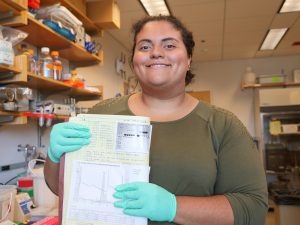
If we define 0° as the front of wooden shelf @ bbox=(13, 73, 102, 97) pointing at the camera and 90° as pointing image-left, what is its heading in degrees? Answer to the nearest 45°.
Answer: approximately 315°

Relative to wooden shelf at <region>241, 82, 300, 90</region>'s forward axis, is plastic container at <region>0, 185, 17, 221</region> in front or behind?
in front

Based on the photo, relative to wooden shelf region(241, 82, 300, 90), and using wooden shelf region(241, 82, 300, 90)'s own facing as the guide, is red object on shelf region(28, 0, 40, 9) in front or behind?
in front

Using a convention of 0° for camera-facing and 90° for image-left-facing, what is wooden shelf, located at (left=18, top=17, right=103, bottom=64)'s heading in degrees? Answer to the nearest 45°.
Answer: approximately 315°

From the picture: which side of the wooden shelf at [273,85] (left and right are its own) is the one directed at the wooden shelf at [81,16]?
front

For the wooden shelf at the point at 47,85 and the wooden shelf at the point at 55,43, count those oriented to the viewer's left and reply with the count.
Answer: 0
